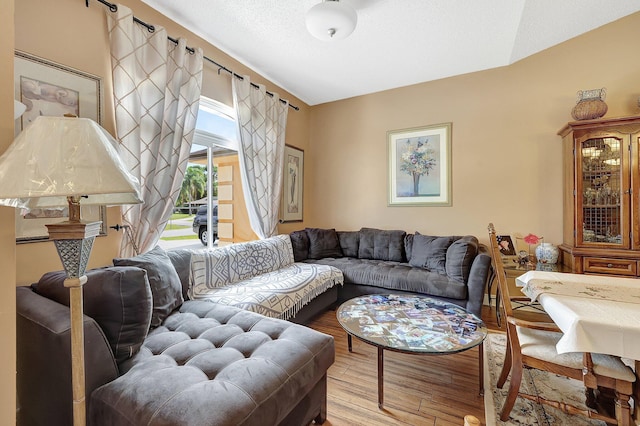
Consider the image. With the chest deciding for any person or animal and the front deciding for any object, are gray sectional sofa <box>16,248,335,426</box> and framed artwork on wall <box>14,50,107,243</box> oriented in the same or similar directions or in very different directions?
same or similar directions

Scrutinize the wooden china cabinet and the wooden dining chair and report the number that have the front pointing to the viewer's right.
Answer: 1

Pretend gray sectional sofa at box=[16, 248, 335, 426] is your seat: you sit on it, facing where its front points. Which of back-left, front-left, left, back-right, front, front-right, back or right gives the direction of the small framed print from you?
left

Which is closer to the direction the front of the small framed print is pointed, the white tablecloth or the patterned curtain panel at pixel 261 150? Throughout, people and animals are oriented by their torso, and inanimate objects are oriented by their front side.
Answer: the white tablecloth

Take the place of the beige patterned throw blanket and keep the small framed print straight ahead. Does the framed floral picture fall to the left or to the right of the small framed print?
right

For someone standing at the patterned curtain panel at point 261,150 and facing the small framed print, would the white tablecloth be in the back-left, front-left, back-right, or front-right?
back-right

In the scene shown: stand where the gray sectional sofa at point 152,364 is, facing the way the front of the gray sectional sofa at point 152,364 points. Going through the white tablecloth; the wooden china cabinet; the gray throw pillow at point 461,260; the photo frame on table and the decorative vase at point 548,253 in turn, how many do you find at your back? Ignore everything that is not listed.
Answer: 0

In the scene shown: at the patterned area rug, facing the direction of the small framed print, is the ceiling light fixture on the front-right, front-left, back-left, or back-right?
front-left

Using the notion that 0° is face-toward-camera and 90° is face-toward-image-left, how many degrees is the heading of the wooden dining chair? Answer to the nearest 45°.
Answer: approximately 270°

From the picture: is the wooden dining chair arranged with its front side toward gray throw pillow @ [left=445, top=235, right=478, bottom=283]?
no

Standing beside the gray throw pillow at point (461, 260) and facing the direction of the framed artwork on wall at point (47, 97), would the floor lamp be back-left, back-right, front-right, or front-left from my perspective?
front-left

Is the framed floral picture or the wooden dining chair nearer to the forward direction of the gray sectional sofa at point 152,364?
the wooden dining chair

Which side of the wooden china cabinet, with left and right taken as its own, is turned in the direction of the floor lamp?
front

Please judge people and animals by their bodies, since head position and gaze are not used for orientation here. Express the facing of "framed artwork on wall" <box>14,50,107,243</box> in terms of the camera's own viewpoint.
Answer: facing the viewer and to the right of the viewer

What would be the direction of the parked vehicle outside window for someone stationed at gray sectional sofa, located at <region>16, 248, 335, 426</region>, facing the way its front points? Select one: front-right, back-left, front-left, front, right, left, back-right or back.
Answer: back-left

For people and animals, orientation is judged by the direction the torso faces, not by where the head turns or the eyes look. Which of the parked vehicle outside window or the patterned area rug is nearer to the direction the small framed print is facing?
the patterned area rug

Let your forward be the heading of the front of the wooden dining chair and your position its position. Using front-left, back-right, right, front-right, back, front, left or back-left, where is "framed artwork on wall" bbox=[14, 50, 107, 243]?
back-right

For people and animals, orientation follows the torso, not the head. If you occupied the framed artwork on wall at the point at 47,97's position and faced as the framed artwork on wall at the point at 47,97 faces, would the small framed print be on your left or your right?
on your left

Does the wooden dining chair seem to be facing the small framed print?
no

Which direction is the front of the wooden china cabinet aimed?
toward the camera

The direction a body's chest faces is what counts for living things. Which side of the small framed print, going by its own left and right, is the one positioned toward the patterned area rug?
front

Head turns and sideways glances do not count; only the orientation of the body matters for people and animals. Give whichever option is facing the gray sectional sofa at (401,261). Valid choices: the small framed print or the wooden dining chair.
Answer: the small framed print
